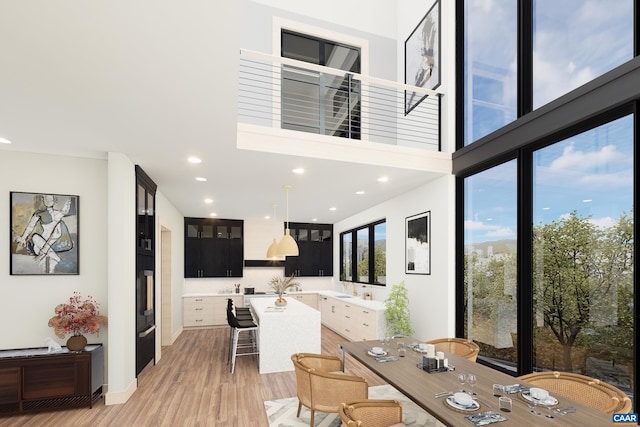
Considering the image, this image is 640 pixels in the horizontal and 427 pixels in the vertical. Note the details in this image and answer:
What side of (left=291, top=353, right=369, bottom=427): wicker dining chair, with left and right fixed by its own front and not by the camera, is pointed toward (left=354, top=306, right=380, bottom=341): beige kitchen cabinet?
left

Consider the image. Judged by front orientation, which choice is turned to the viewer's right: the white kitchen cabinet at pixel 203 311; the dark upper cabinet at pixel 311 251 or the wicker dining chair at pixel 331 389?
the wicker dining chair

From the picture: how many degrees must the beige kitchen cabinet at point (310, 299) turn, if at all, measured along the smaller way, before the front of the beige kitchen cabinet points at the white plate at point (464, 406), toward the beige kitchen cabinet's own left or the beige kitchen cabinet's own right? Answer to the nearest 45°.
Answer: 0° — it already faces it
